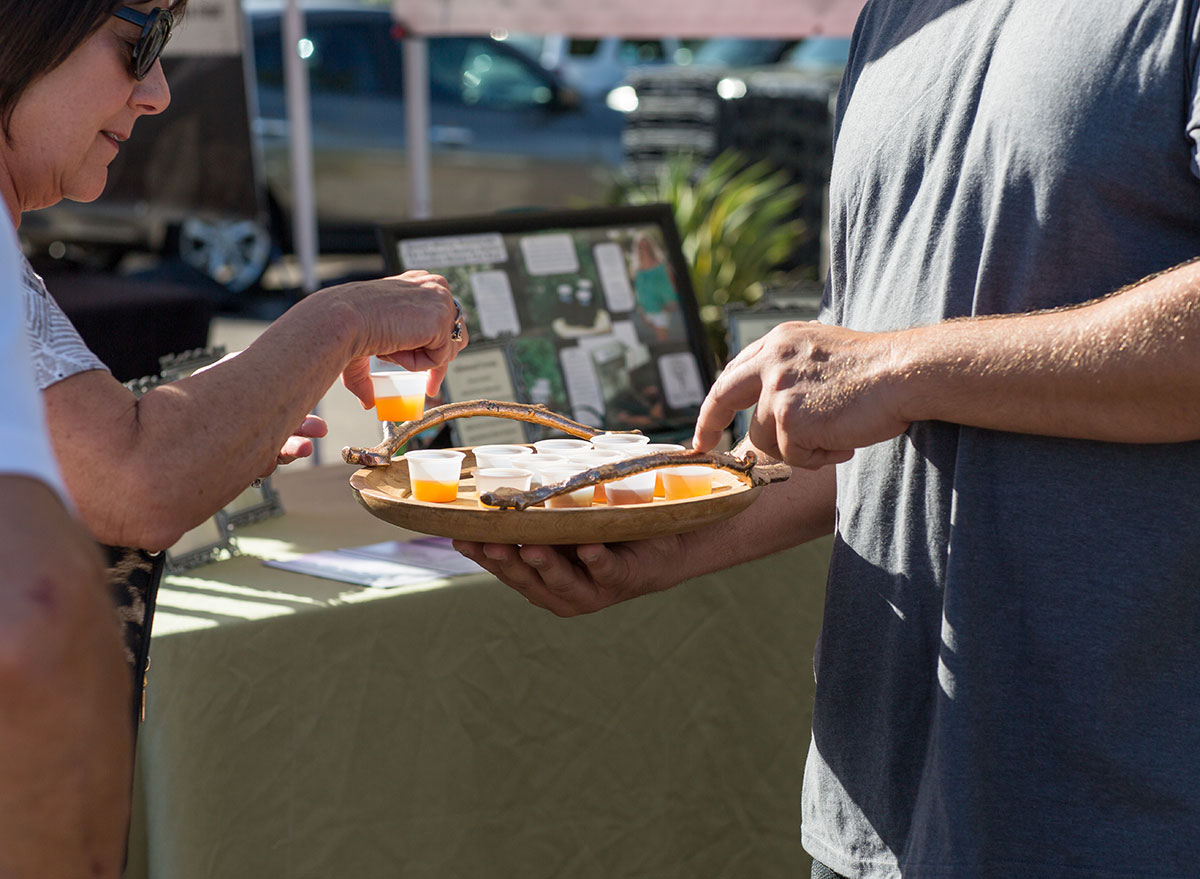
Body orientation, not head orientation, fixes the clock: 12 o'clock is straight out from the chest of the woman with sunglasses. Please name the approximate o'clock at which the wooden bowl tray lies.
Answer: The wooden bowl tray is roughly at 12 o'clock from the woman with sunglasses.

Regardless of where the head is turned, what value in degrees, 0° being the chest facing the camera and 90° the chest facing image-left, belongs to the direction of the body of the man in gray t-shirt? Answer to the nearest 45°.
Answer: approximately 45°

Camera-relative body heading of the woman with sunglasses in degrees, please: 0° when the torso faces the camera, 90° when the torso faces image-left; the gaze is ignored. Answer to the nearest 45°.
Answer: approximately 270°

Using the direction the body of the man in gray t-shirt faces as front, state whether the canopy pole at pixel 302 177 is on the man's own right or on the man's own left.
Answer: on the man's own right

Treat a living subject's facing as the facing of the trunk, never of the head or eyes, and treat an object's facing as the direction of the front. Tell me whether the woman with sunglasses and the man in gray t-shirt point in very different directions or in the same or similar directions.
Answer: very different directions

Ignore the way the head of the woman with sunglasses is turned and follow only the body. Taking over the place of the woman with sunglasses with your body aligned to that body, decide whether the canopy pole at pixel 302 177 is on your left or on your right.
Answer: on your left

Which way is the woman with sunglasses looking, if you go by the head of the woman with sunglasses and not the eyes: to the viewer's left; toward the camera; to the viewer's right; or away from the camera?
to the viewer's right

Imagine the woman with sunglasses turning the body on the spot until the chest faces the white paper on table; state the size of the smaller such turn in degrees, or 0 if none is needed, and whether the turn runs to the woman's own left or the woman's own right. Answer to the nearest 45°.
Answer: approximately 45° to the woman's own left

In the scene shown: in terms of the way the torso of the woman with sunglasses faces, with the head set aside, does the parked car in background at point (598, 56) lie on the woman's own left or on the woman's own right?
on the woman's own left

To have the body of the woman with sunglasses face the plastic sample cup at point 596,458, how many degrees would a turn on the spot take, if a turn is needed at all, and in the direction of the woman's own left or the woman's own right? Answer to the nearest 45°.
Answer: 0° — they already face it

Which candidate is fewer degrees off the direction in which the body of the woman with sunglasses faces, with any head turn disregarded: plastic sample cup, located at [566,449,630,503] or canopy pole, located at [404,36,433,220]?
the plastic sample cup

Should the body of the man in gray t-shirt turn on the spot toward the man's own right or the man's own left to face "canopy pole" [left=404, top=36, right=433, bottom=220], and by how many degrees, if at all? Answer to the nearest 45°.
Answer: approximately 90° to the man's own right
